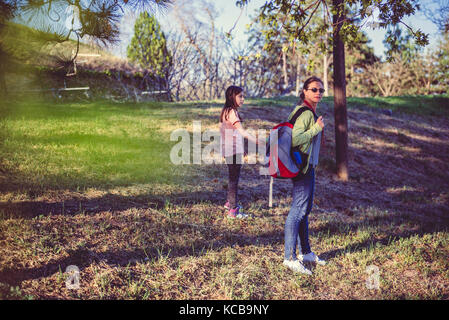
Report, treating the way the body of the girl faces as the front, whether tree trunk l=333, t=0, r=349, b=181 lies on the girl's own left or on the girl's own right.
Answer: on the girl's own left

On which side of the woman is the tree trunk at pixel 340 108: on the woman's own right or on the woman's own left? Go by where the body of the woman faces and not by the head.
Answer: on the woman's own left

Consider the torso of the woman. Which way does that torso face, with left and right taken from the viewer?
facing to the right of the viewer

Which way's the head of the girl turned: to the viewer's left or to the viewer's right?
to the viewer's right

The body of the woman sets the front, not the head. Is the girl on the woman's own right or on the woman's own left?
on the woman's own left

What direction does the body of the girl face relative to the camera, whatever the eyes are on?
to the viewer's right

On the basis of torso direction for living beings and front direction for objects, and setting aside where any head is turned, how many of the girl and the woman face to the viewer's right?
2
